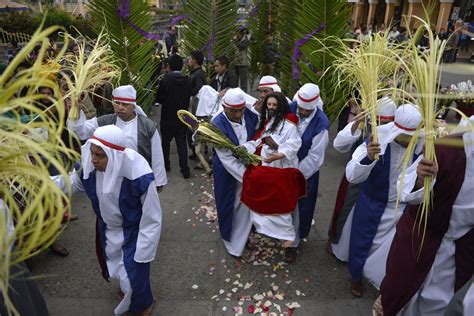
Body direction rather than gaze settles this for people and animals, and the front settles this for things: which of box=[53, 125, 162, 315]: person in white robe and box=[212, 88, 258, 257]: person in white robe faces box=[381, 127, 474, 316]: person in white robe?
box=[212, 88, 258, 257]: person in white robe

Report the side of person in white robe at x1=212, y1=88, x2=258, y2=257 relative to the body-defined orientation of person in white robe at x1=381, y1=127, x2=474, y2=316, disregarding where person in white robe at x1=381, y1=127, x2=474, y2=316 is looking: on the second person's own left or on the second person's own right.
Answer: on the second person's own right

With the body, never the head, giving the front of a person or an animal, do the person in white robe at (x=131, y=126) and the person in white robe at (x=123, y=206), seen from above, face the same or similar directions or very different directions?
same or similar directions

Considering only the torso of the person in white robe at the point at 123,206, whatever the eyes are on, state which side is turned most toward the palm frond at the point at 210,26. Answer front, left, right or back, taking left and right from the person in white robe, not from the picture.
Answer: back

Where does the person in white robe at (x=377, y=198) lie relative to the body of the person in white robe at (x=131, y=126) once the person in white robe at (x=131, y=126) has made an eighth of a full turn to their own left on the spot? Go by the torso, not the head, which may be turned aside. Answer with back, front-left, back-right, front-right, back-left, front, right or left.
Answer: front-left

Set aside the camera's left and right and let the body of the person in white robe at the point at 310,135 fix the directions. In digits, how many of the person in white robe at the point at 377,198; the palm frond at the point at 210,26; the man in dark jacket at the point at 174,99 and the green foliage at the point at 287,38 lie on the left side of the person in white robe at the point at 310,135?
1

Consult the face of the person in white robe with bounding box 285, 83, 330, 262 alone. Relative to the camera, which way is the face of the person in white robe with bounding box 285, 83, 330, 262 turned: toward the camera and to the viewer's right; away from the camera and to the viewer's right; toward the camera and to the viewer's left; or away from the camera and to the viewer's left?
toward the camera and to the viewer's left

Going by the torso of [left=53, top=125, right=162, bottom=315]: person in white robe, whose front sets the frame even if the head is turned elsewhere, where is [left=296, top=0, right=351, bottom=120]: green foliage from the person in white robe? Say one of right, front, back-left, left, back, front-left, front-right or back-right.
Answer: back

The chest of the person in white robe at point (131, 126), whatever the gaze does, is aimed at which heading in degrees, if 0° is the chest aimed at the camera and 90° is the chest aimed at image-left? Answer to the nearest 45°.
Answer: approximately 45°

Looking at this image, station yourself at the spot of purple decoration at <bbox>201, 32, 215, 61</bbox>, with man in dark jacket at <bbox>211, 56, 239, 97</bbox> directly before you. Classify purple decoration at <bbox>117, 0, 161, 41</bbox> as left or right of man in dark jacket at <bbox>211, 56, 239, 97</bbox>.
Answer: right
